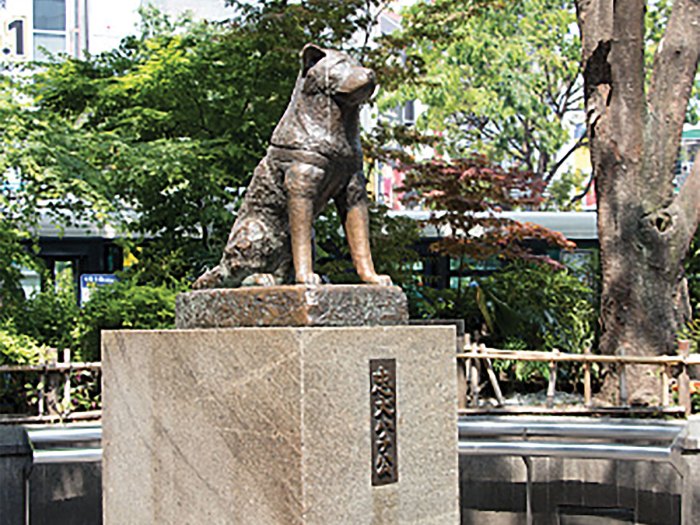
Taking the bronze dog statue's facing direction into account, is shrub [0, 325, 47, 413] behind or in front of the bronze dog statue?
behind

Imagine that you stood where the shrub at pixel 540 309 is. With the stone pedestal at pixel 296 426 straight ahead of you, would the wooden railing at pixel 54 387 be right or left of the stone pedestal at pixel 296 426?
right

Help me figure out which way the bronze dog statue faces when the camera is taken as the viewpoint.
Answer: facing the viewer and to the right of the viewer

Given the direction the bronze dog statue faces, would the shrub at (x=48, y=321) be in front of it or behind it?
behind

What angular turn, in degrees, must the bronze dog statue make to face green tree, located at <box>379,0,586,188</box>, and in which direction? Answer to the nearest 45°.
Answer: approximately 135° to its left

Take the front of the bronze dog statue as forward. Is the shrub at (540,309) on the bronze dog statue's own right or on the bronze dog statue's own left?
on the bronze dog statue's own left

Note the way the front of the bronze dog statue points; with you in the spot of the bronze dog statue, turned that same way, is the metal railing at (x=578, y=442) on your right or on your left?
on your left

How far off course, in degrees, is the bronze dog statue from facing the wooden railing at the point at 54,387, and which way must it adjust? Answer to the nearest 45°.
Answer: approximately 180°

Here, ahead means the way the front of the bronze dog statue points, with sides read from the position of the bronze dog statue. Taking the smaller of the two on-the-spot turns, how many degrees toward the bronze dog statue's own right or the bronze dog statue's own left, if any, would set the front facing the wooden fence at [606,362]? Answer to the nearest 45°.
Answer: approximately 90° to the bronze dog statue's own left
